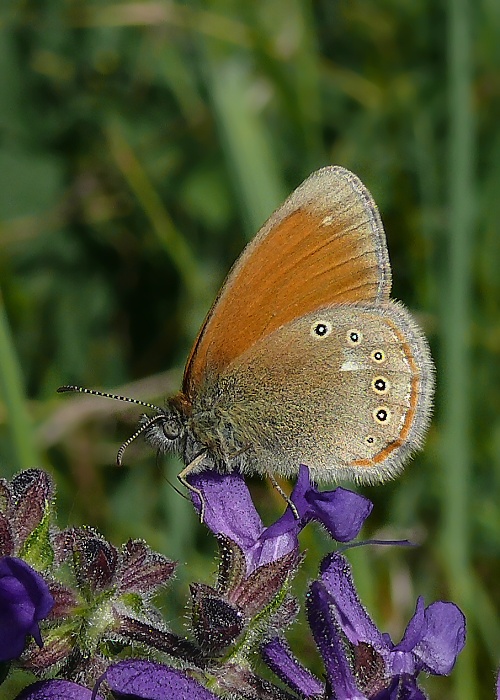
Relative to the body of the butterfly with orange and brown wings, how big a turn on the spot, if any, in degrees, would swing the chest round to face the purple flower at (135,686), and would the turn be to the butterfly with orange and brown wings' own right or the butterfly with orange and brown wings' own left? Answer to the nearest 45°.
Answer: approximately 90° to the butterfly with orange and brown wings' own left

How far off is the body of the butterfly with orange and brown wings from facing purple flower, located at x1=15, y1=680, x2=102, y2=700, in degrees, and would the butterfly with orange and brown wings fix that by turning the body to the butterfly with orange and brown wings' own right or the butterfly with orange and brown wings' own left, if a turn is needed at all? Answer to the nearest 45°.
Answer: approximately 45° to the butterfly with orange and brown wings' own left

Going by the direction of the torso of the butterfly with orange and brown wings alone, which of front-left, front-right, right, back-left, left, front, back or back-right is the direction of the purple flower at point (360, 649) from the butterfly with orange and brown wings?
back

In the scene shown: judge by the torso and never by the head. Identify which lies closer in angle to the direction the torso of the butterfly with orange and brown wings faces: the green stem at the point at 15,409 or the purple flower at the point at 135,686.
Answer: the green stem

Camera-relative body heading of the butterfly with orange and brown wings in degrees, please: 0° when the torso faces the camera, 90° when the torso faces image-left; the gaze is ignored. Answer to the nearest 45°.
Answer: approximately 90°

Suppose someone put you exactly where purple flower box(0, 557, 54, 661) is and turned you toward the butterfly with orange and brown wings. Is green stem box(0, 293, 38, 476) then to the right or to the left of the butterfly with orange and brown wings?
left

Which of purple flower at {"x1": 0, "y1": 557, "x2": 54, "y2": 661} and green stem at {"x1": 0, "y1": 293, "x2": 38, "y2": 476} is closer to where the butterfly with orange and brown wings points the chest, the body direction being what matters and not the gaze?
the green stem
